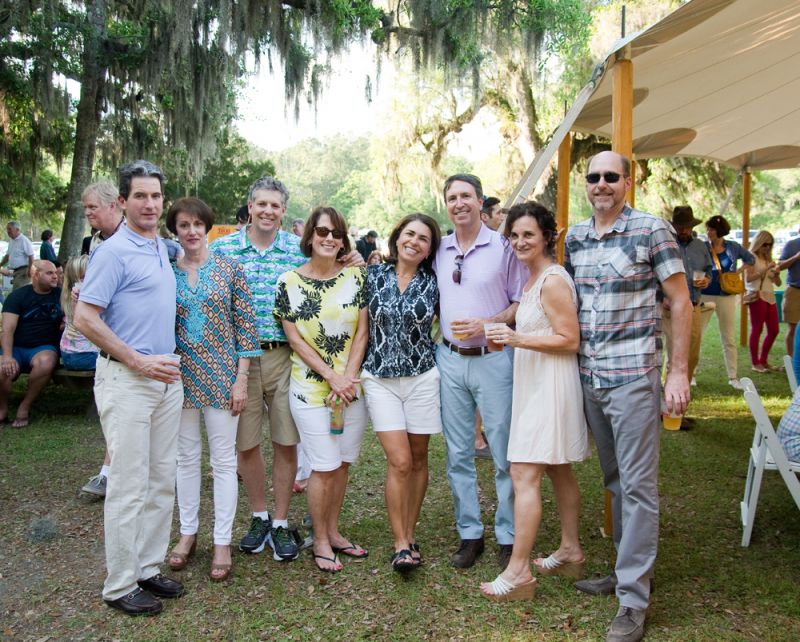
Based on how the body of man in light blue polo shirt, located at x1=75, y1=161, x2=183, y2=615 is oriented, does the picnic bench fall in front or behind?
behind

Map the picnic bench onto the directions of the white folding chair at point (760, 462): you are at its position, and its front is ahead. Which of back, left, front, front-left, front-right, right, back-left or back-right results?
back

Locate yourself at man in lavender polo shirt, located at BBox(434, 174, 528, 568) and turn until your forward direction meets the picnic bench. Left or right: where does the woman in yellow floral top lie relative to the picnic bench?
left

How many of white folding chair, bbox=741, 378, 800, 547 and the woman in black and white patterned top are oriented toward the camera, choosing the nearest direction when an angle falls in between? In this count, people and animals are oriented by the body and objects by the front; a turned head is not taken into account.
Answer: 1

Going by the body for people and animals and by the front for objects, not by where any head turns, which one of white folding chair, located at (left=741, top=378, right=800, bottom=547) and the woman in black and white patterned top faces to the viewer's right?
the white folding chair

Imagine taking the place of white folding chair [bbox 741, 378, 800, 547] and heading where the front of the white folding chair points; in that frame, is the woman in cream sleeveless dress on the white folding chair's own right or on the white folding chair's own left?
on the white folding chair's own right

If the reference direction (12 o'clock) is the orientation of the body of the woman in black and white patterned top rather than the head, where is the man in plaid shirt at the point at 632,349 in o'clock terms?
The man in plaid shirt is roughly at 10 o'clock from the woman in black and white patterned top.

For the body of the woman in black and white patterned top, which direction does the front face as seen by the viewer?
toward the camera

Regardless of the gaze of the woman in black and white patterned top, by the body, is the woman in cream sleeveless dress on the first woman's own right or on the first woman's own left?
on the first woman's own left

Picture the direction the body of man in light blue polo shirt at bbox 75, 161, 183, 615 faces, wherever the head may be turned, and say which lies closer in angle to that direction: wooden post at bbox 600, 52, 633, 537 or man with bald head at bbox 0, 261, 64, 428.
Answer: the wooden post

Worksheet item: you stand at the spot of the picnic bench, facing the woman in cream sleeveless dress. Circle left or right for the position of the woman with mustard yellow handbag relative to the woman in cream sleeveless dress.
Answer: left

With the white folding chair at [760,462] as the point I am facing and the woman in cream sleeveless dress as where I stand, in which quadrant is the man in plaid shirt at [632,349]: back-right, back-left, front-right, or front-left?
front-right
